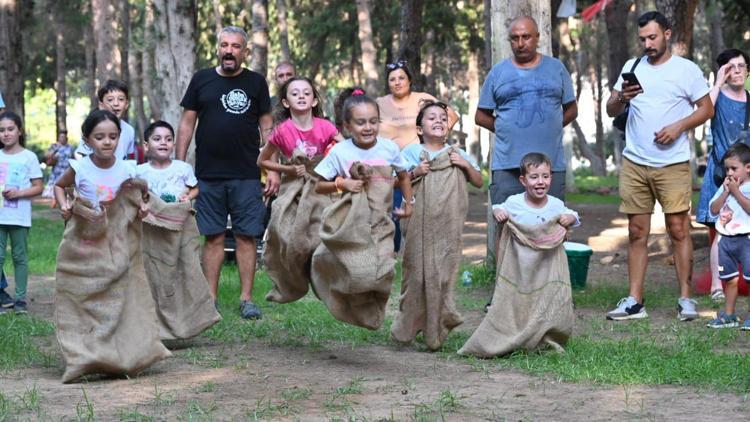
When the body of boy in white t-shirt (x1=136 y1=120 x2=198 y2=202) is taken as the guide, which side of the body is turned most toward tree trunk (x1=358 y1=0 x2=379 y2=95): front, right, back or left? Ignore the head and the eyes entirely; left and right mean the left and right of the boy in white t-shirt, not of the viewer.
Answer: back

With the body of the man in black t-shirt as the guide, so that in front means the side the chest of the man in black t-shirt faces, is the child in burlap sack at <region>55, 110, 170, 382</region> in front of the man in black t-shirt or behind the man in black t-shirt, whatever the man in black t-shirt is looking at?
in front

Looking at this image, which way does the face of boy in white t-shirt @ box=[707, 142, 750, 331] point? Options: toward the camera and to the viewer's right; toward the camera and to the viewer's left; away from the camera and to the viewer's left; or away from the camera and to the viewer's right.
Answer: toward the camera and to the viewer's left

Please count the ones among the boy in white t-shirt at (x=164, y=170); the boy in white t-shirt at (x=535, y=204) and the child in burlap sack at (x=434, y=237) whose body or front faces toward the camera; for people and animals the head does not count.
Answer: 3

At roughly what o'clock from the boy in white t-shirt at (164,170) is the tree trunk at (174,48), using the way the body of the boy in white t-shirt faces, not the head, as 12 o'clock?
The tree trunk is roughly at 6 o'clock from the boy in white t-shirt.

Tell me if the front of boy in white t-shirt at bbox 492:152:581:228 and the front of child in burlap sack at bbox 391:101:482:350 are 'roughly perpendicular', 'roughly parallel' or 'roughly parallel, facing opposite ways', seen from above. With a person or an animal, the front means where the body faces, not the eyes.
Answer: roughly parallel

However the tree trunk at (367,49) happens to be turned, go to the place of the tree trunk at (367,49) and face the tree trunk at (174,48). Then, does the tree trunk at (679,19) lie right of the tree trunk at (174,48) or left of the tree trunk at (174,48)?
left

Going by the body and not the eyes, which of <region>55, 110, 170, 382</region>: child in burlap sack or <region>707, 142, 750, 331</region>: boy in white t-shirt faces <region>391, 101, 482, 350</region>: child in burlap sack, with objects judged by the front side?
the boy in white t-shirt

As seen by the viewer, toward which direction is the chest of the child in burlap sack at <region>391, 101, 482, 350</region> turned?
toward the camera

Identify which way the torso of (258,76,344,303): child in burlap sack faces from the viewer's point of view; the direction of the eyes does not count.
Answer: toward the camera

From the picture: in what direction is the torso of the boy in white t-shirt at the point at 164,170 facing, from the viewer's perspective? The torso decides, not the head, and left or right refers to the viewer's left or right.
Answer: facing the viewer

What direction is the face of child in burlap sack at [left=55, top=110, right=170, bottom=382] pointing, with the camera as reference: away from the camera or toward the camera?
toward the camera

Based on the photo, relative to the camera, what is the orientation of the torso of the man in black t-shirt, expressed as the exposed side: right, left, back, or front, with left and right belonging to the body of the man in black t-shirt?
front

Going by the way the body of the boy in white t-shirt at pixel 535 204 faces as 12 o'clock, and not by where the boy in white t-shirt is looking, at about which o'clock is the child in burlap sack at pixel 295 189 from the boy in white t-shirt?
The child in burlap sack is roughly at 3 o'clock from the boy in white t-shirt.

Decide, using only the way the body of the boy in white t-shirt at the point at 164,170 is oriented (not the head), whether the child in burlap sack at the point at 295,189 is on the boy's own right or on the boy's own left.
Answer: on the boy's own left
